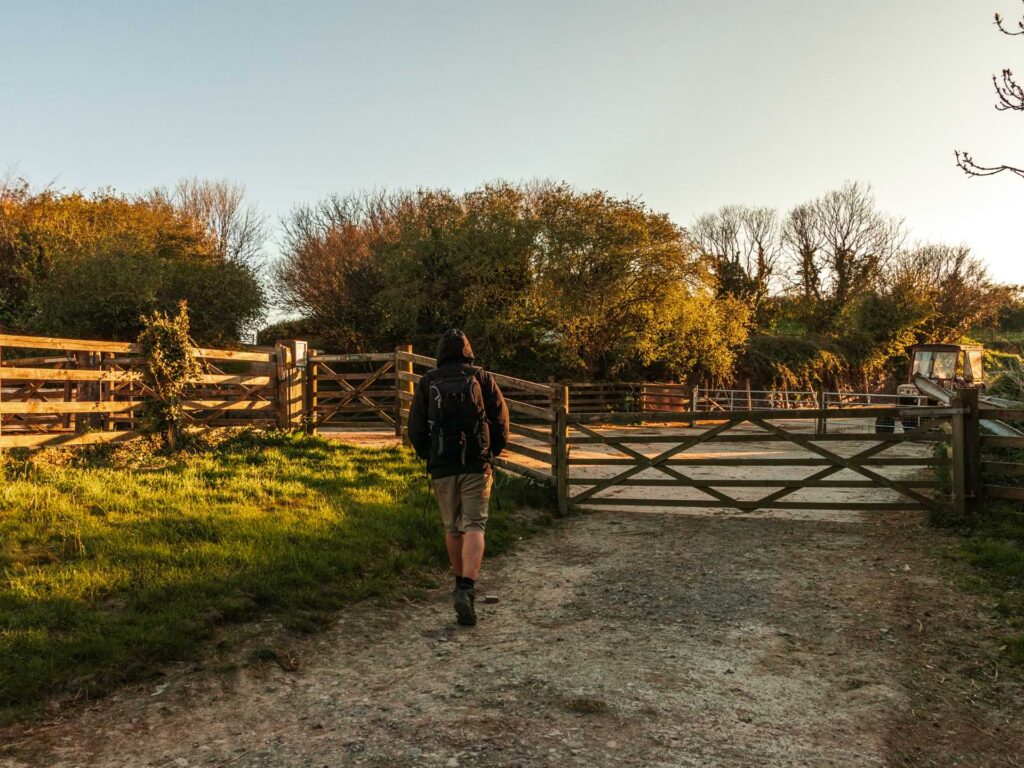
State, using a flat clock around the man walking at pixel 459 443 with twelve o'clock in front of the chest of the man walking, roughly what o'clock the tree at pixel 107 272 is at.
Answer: The tree is roughly at 11 o'clock from the man walking.

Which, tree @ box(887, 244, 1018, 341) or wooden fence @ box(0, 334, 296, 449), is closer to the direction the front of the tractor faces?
the wooden fence

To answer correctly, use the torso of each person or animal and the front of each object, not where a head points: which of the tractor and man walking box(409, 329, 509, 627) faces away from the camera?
the man walking

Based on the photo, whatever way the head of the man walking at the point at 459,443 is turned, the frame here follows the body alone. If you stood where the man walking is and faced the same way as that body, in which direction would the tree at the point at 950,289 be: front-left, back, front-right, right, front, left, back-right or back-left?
front-right

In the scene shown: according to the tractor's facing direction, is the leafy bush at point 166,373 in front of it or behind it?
in front

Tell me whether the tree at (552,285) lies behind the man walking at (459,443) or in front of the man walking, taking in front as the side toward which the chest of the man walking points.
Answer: in front

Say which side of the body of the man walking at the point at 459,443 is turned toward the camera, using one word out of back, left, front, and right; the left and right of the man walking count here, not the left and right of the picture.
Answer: back

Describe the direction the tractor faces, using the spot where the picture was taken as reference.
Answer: facing the viewer and to the left of the viewer

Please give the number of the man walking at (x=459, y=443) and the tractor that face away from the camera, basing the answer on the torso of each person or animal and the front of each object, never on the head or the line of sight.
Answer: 1

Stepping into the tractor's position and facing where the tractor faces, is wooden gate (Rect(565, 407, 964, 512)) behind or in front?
in front

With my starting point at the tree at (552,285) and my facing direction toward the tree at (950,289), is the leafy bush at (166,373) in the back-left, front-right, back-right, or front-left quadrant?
back-right

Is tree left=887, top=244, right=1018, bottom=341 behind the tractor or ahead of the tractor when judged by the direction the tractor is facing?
behind

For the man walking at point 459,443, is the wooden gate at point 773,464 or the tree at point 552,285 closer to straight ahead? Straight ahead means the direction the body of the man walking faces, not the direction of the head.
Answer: the tree
